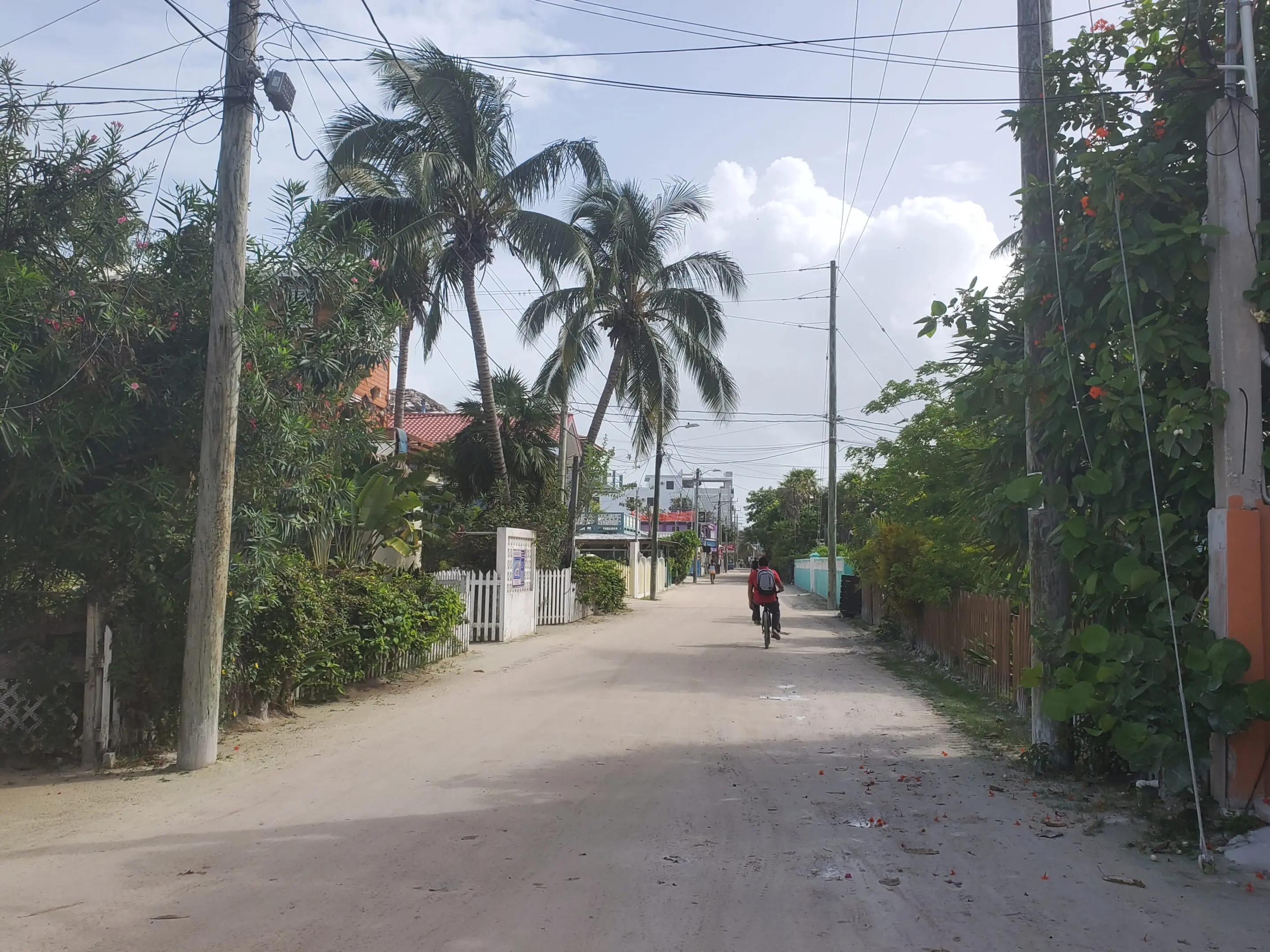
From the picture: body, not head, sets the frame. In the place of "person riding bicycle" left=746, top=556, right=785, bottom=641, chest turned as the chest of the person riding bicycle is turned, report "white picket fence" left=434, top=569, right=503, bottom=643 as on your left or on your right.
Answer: on your left

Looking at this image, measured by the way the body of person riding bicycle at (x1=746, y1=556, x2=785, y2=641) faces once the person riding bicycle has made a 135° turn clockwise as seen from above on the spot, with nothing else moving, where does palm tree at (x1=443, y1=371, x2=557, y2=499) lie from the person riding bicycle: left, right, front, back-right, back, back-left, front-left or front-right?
back

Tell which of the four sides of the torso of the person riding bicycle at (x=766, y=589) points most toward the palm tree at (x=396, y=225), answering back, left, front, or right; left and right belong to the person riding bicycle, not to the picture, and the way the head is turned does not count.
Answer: left

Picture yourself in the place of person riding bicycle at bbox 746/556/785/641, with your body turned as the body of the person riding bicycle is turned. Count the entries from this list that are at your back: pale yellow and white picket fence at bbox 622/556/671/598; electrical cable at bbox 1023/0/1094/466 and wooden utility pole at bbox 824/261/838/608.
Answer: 1

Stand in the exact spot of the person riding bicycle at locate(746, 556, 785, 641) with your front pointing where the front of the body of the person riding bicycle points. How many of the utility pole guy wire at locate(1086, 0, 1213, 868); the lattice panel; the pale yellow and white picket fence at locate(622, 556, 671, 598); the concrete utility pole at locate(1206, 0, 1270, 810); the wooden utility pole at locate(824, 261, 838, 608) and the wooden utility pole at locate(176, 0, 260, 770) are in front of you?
2

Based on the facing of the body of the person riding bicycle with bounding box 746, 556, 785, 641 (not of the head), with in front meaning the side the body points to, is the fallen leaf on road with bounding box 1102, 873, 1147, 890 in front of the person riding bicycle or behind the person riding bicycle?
behind

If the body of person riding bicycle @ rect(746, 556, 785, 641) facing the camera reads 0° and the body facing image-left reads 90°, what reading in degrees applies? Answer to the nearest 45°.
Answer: approximately 180°

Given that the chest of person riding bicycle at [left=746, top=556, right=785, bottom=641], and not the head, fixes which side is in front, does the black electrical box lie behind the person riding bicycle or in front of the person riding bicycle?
behind

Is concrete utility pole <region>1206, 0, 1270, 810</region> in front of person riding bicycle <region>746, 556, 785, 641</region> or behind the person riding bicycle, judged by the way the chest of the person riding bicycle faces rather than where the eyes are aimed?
behind

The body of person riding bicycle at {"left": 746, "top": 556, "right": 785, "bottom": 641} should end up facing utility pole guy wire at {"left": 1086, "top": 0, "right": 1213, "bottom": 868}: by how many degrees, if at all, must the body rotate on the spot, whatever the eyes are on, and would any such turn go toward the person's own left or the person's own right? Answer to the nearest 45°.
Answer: approximately 180°

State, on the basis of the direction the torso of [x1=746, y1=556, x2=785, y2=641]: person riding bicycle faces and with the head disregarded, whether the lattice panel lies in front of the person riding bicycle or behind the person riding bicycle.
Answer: behind

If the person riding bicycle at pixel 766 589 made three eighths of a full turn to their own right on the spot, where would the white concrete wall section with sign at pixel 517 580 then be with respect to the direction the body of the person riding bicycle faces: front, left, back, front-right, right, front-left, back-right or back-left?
back-right

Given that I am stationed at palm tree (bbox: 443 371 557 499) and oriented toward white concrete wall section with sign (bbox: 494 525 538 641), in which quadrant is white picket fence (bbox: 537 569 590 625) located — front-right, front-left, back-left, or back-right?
front-left

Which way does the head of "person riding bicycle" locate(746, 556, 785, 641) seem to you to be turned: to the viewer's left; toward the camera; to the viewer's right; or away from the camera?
away from the camera
